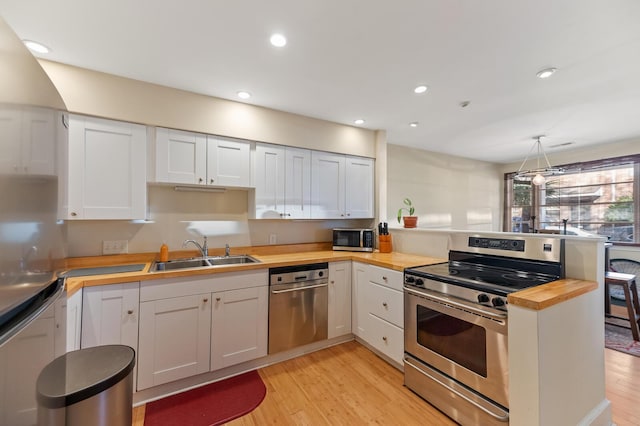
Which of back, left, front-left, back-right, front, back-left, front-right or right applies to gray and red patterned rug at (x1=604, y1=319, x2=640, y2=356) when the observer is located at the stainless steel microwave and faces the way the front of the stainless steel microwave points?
left

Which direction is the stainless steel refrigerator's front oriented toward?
to the viewer's right

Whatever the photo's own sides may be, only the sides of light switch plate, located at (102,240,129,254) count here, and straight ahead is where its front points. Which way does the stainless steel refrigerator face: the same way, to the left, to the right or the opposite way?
to the left

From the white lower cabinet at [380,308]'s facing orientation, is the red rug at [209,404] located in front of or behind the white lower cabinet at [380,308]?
in front

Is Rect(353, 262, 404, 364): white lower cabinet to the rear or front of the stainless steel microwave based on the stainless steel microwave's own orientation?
to the front

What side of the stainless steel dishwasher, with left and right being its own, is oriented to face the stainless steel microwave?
left

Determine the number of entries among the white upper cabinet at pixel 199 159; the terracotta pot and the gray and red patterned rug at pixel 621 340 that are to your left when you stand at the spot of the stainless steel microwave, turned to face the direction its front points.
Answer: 2

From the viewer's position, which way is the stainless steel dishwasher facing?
facing the viewer and to the right of the viewer

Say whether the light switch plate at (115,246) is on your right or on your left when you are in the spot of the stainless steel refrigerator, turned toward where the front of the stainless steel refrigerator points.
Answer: on your left

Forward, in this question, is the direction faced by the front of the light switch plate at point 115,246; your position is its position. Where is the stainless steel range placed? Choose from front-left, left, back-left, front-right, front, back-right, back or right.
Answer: front-left

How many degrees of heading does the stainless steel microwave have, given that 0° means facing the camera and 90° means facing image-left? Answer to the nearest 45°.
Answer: approximately 0°

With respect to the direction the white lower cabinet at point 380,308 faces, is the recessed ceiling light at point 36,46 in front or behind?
in front
